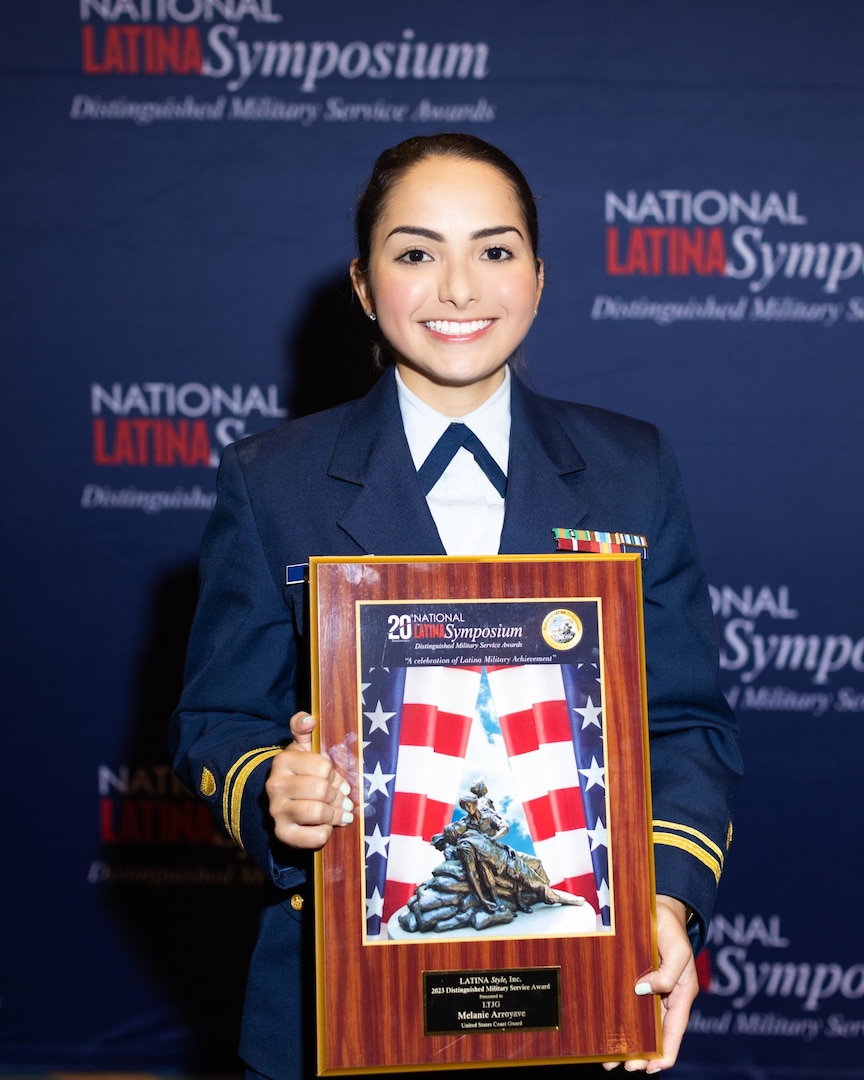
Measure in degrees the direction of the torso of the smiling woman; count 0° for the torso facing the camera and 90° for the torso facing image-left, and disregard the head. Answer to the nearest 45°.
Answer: approximately 0°
